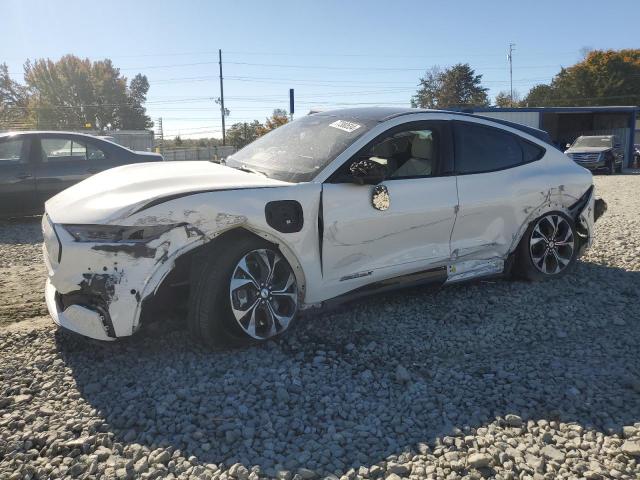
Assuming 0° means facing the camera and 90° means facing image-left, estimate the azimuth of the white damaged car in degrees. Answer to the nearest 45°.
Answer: approximately 45°

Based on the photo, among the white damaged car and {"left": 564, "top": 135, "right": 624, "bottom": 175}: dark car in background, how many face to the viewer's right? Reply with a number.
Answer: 0

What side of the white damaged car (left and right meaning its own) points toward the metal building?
back

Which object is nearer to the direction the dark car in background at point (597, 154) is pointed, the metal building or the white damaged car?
the white damaged car

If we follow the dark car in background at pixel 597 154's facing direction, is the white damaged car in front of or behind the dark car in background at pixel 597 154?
in front
